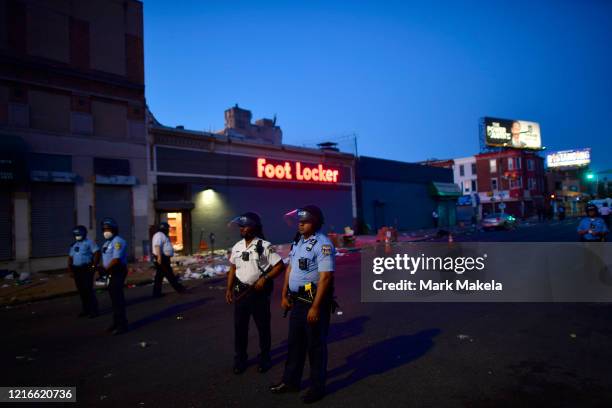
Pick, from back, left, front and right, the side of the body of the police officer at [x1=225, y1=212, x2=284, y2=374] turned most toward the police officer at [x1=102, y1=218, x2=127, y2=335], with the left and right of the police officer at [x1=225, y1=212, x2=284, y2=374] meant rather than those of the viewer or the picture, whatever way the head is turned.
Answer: right

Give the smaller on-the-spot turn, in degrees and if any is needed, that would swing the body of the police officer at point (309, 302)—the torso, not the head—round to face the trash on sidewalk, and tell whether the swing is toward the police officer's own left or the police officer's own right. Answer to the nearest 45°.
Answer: approximately 135° to the police officer's own right

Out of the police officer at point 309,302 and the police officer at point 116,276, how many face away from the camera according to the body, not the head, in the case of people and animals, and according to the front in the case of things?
0

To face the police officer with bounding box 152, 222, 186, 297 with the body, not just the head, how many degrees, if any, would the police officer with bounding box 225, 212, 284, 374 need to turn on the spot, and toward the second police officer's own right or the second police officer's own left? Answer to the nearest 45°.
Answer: approximately 90° to the second police officer's own right

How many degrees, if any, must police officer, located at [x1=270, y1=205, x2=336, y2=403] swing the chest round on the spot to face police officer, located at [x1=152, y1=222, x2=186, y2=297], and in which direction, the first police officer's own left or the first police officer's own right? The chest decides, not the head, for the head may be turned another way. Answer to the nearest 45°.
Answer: approximately 90° to the first police officer's own right

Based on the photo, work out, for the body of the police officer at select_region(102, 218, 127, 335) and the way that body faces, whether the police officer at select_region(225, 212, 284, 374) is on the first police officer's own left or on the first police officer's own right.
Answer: on the first police officer's own left

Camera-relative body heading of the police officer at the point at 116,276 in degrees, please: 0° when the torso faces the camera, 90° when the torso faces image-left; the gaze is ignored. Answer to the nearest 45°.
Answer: approximately 45°

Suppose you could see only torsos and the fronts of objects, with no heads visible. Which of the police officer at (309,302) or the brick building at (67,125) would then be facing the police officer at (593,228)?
the brick building

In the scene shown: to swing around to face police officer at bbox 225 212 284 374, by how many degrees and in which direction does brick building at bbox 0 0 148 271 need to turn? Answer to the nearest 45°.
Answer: approximately 45° to its right

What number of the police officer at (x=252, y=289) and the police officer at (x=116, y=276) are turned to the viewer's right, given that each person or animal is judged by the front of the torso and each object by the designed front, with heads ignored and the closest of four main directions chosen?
0

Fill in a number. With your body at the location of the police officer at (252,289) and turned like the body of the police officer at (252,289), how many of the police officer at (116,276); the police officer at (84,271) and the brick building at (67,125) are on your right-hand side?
3

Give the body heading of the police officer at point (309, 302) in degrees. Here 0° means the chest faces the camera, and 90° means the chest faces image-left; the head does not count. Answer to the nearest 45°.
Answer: approximately 45°

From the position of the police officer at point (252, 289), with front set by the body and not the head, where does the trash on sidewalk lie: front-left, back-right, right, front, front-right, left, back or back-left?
back-right
